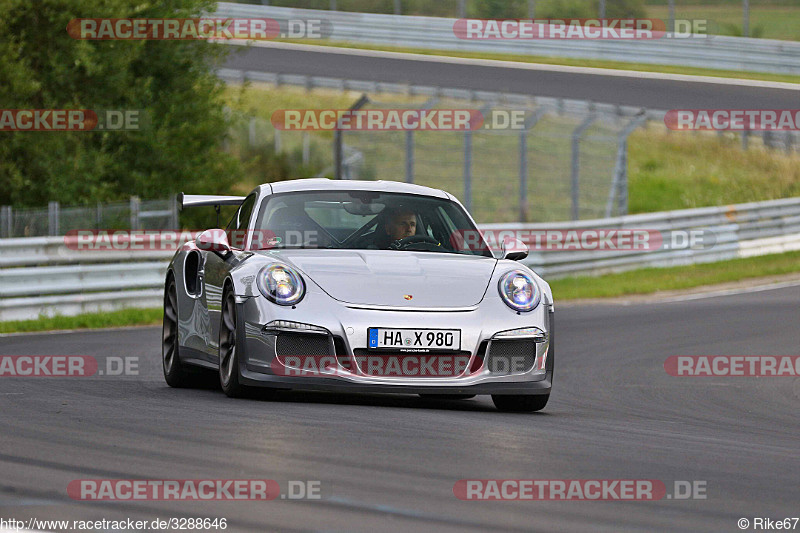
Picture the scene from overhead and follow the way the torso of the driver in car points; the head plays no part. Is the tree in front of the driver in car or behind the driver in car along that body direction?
behind

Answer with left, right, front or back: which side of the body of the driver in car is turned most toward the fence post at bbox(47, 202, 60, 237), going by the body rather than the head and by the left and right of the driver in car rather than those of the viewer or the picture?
back

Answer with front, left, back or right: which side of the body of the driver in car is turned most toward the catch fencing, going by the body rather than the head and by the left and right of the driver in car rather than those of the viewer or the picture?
back

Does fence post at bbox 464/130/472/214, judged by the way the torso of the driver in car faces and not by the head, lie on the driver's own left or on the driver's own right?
on the driver's own left

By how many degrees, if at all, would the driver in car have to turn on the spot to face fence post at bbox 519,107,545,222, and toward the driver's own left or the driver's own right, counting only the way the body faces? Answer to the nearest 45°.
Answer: approximately 135° to the driver's own left

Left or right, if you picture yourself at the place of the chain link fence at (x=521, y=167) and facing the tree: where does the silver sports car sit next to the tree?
left

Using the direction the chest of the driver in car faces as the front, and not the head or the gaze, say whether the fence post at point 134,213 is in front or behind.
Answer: behind

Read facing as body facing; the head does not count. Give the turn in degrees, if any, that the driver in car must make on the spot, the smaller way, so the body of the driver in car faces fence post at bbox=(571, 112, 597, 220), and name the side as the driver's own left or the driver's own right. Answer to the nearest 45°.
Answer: approximately 135° to the driver's own left

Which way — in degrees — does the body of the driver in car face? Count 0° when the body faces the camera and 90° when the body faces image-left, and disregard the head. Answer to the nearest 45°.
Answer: approximately 315°
